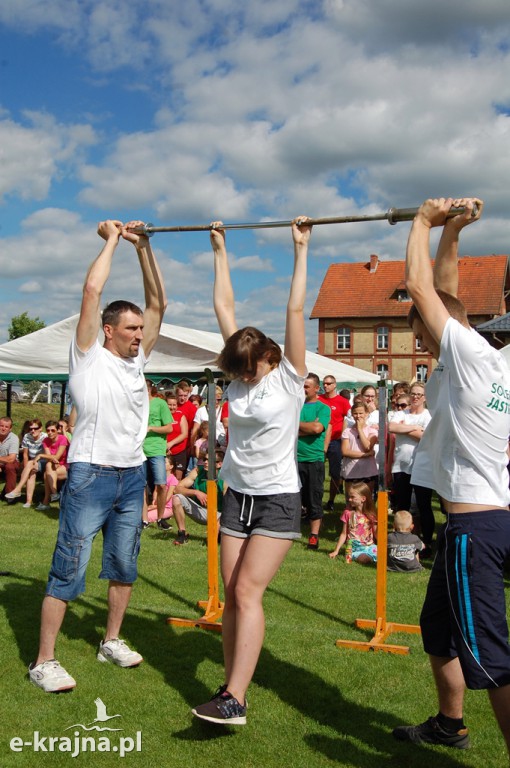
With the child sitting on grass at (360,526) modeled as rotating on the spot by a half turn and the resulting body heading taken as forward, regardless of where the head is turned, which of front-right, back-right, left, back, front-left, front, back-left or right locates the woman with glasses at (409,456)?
front-right

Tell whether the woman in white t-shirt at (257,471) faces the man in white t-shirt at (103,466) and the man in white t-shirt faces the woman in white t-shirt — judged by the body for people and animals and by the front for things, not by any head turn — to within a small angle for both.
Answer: no

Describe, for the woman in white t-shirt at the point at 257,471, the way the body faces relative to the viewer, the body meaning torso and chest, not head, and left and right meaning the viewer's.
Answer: facing the viewer and to the left of the viewer

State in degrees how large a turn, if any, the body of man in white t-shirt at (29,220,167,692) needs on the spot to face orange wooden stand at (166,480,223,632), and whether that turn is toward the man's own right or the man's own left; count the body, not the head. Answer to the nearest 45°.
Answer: approximately 90° to the man's own left

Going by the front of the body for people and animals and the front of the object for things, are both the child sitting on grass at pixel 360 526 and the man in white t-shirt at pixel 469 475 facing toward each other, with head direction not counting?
no

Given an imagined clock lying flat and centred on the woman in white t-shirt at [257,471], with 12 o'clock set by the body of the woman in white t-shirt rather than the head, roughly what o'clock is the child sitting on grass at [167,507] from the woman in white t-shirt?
The child sitting on grass is roughly at 4 o'clock from the woman in white t-shirt.

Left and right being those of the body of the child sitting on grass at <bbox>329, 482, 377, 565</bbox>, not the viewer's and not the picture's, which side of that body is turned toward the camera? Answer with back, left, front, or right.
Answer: front

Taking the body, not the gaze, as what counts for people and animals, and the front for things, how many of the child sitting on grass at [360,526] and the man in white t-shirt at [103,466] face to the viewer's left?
0

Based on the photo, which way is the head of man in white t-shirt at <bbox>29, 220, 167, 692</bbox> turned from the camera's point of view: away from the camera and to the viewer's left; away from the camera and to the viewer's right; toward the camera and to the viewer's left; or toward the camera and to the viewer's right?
toward the camera and to the viewer's right

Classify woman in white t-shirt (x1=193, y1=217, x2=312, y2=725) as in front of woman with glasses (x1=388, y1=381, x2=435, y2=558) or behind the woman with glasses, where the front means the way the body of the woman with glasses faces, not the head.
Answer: in front

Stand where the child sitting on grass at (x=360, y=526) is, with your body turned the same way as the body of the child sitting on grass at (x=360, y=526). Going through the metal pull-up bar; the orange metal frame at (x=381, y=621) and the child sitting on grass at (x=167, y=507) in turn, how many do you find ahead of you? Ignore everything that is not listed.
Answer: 2

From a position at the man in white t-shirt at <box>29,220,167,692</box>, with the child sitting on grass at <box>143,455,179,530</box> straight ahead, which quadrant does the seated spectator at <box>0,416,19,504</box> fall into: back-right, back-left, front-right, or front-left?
front-left

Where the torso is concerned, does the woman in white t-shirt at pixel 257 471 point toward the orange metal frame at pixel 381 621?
no

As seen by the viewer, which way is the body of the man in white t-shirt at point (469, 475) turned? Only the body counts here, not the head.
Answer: to the viewer's left

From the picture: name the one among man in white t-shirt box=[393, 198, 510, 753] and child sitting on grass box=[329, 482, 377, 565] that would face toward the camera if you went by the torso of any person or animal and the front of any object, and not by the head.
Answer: the child sitting on grass

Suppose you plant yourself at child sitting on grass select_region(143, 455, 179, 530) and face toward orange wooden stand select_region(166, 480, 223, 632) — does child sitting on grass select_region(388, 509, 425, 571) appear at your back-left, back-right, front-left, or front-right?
front-left

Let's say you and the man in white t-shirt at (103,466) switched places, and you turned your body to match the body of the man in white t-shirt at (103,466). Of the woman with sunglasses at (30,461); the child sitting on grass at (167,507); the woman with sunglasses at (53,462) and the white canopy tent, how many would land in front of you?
0

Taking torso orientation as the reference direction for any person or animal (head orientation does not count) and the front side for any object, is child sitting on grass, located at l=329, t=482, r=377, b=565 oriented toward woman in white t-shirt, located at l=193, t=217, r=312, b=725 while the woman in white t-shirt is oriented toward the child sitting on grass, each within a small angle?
no
